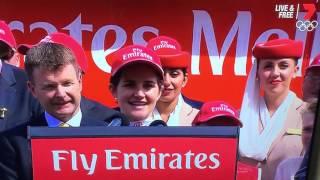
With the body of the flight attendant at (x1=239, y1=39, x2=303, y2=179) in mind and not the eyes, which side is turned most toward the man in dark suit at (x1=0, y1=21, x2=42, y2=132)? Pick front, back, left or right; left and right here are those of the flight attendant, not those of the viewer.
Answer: right

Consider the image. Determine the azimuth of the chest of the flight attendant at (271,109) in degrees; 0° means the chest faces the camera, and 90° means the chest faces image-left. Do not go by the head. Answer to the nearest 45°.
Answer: approximately 0°

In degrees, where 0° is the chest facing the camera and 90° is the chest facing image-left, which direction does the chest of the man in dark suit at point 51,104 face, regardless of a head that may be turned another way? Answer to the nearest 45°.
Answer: approximately 0°

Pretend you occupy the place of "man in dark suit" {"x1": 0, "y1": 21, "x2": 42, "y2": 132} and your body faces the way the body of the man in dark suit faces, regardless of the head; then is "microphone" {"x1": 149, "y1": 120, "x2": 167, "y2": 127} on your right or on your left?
on your left
